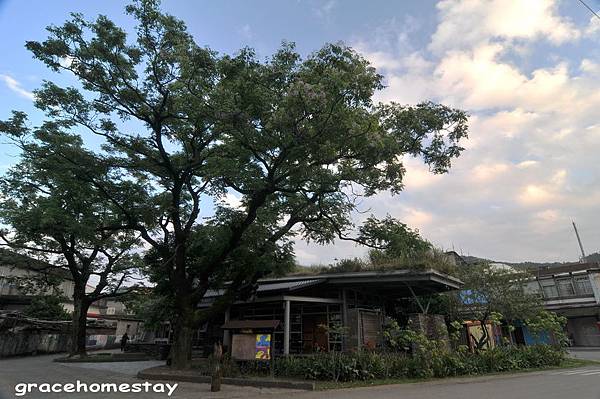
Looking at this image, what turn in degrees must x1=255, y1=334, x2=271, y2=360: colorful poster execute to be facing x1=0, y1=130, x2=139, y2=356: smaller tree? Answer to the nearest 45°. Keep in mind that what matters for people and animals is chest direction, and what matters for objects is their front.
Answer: approximately 90° to its right

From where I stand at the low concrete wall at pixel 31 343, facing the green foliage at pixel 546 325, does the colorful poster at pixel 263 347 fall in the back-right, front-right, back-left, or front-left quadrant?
front-right

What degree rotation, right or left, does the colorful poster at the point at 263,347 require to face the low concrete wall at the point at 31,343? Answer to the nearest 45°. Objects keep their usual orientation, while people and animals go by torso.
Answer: approximately 135° to its right

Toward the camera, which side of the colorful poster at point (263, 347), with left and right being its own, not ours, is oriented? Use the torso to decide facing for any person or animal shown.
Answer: front

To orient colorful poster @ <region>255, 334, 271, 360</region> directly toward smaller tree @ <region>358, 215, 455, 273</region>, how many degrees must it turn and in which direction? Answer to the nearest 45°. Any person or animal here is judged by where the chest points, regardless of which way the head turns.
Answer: approximately 90° to its left

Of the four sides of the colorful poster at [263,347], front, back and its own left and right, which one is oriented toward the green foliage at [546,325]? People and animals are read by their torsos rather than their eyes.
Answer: left

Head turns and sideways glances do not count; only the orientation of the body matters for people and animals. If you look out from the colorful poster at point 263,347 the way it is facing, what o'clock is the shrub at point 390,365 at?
The shrub is roughly at 9 o'clock from the colorful poster.
